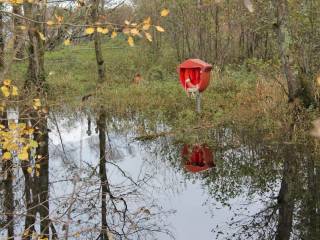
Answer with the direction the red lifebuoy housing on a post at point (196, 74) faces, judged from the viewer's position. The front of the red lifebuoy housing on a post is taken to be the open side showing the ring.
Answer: facing the viewer and to the left of the viewer

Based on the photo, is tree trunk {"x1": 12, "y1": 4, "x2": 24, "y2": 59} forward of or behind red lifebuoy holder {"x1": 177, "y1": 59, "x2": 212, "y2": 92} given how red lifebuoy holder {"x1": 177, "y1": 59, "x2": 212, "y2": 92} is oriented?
forward

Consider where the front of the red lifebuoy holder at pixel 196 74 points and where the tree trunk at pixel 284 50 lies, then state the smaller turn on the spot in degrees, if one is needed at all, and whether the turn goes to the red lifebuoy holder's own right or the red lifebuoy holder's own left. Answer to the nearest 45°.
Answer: approximately 90° to the red lifebuoy holder's own left
